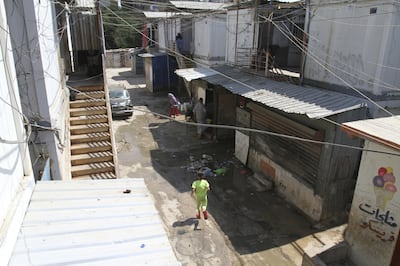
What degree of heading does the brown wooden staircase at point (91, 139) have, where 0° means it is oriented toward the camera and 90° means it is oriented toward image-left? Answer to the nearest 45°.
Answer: approximately 0°

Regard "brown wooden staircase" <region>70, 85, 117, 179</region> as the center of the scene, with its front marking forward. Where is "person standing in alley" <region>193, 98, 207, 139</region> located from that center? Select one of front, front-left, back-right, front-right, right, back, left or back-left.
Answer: back-left

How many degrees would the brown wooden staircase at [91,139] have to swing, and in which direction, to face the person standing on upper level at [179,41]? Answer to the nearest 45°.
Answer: approximately 135° to its left
